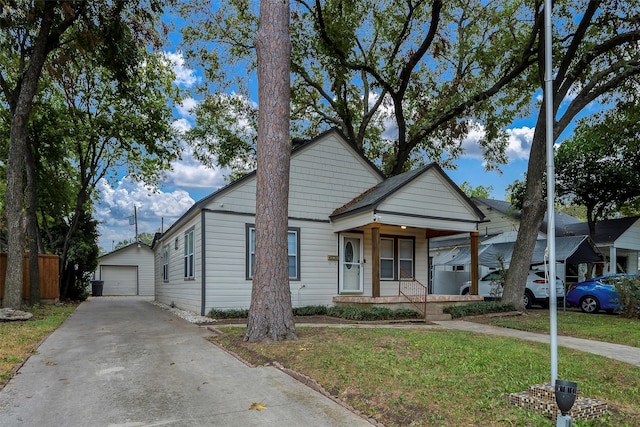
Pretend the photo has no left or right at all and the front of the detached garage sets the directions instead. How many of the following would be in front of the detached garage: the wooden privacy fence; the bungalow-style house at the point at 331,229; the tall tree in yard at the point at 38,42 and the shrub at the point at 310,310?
4

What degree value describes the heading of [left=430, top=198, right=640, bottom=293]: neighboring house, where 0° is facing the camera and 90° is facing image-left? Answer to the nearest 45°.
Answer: approximately 315°

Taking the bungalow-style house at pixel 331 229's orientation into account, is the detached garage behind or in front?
behind

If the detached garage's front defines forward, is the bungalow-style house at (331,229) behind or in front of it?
in front

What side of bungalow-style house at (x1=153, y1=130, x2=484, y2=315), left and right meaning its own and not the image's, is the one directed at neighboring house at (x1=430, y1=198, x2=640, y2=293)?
left

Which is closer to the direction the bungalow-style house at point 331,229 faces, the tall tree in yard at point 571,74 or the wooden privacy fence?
the tall tree in yard

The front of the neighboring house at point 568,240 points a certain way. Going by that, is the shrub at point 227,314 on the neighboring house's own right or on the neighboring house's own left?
on the neighboring house's own right

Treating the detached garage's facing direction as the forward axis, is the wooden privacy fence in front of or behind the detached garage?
in front
